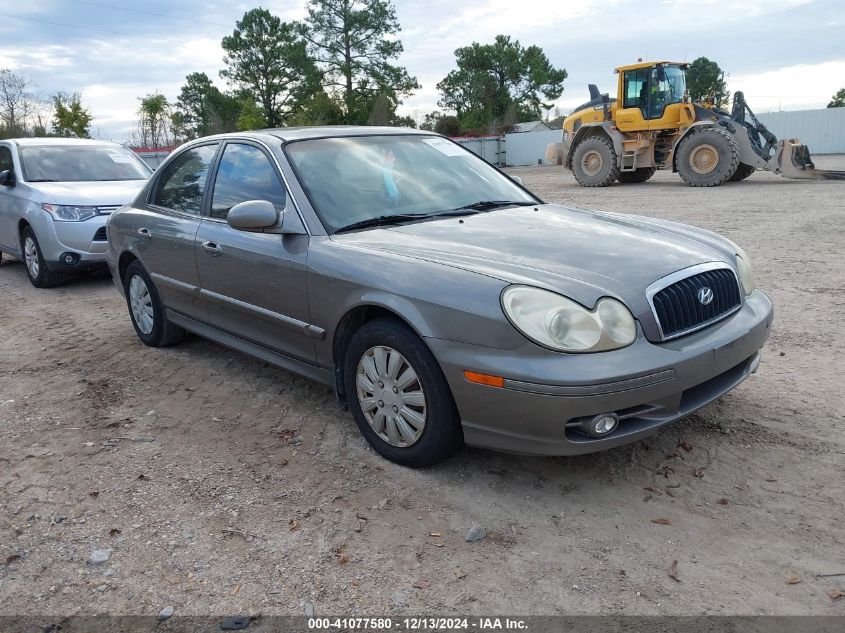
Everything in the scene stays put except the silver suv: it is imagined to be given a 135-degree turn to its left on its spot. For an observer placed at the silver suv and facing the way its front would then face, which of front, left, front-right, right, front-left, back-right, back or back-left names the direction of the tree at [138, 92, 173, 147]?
front

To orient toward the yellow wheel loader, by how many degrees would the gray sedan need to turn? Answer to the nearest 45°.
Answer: approximately 135° to its left

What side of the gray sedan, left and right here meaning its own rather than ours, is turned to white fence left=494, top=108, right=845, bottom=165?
left

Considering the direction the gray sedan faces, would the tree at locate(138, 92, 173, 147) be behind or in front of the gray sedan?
behind

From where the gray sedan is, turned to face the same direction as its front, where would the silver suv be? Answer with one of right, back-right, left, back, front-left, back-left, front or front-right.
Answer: back

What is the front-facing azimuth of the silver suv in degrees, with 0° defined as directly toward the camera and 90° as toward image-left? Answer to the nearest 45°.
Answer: approximately 315°

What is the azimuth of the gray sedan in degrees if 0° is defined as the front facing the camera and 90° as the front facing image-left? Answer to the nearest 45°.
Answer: approximately 315°

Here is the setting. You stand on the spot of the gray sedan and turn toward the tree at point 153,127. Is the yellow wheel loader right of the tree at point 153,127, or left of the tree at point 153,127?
right
